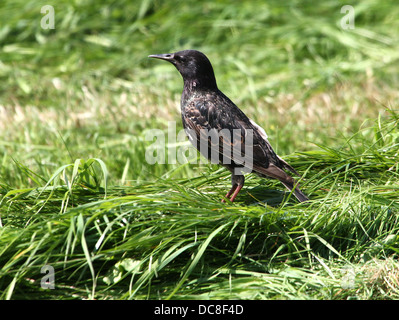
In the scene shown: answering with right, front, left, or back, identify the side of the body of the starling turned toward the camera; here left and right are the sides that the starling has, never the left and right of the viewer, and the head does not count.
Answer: left
